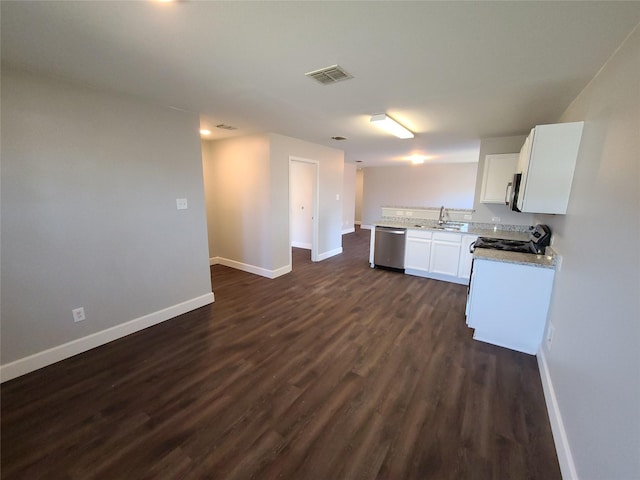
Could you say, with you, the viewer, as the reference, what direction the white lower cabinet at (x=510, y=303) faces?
facing to the left of the viewer

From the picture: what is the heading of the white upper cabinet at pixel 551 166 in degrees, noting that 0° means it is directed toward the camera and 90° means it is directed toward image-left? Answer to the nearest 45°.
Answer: approximately 90°

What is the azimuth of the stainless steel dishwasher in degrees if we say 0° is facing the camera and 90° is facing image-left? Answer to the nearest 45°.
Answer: approximately 0°

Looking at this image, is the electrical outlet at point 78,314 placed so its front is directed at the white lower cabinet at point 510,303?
yes

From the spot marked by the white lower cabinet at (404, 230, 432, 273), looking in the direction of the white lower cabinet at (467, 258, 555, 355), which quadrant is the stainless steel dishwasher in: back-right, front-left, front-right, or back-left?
back-right

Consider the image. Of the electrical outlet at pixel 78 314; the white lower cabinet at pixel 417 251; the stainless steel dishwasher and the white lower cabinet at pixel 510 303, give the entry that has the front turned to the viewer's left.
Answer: the white lower cabinet at pixel 510 303

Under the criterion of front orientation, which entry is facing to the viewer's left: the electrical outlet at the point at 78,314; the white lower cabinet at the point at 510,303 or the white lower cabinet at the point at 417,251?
the white lower cabinet at the point at 510,303

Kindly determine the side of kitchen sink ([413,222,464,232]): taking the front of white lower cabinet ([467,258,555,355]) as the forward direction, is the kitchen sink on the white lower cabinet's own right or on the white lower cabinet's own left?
on the white lower cabinet's own right
